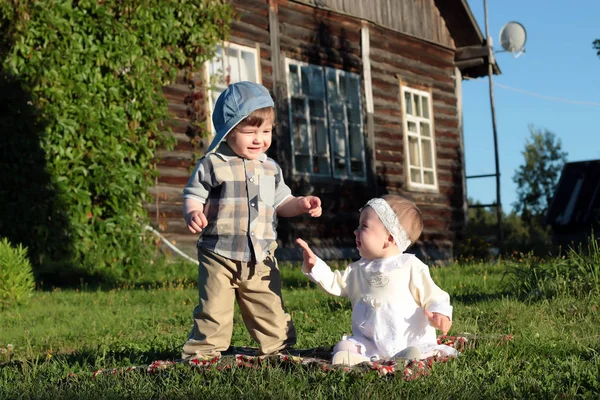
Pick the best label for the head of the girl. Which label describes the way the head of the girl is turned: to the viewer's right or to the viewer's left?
to the viewer's left

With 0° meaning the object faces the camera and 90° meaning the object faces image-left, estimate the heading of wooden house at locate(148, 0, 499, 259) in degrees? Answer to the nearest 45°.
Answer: approximately 315°

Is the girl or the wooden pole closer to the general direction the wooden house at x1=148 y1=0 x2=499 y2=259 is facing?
the girl

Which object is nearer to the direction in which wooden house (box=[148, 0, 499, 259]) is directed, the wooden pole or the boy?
the boy

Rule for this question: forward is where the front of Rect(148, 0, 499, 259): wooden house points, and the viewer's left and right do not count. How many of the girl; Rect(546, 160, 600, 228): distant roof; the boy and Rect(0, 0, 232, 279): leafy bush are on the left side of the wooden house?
1

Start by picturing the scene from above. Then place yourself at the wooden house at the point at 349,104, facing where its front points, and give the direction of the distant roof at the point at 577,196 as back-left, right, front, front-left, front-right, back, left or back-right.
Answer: left

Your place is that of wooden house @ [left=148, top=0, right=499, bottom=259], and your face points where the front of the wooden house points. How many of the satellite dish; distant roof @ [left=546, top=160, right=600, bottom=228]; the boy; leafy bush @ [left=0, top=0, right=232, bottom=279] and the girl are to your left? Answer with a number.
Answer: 2

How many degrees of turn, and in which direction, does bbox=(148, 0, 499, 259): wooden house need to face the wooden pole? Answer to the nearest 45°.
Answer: approximately 90° to its left

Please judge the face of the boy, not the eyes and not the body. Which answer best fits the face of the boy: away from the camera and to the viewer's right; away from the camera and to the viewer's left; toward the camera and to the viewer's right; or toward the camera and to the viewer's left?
toward the camera and to the viewer's right

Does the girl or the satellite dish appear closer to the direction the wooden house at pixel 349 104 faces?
the girl

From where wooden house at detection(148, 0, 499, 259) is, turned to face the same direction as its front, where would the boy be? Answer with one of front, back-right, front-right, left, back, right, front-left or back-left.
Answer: front-right

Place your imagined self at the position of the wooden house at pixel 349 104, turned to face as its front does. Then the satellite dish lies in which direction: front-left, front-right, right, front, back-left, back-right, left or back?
left

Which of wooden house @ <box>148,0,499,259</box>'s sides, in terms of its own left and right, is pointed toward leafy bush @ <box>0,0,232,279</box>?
right

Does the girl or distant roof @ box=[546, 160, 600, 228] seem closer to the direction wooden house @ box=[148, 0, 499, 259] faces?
the girl

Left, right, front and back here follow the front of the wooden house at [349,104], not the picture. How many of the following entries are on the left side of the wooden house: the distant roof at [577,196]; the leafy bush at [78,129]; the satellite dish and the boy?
2

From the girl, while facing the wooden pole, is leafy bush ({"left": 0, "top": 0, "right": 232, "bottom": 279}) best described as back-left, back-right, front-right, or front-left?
front-left
